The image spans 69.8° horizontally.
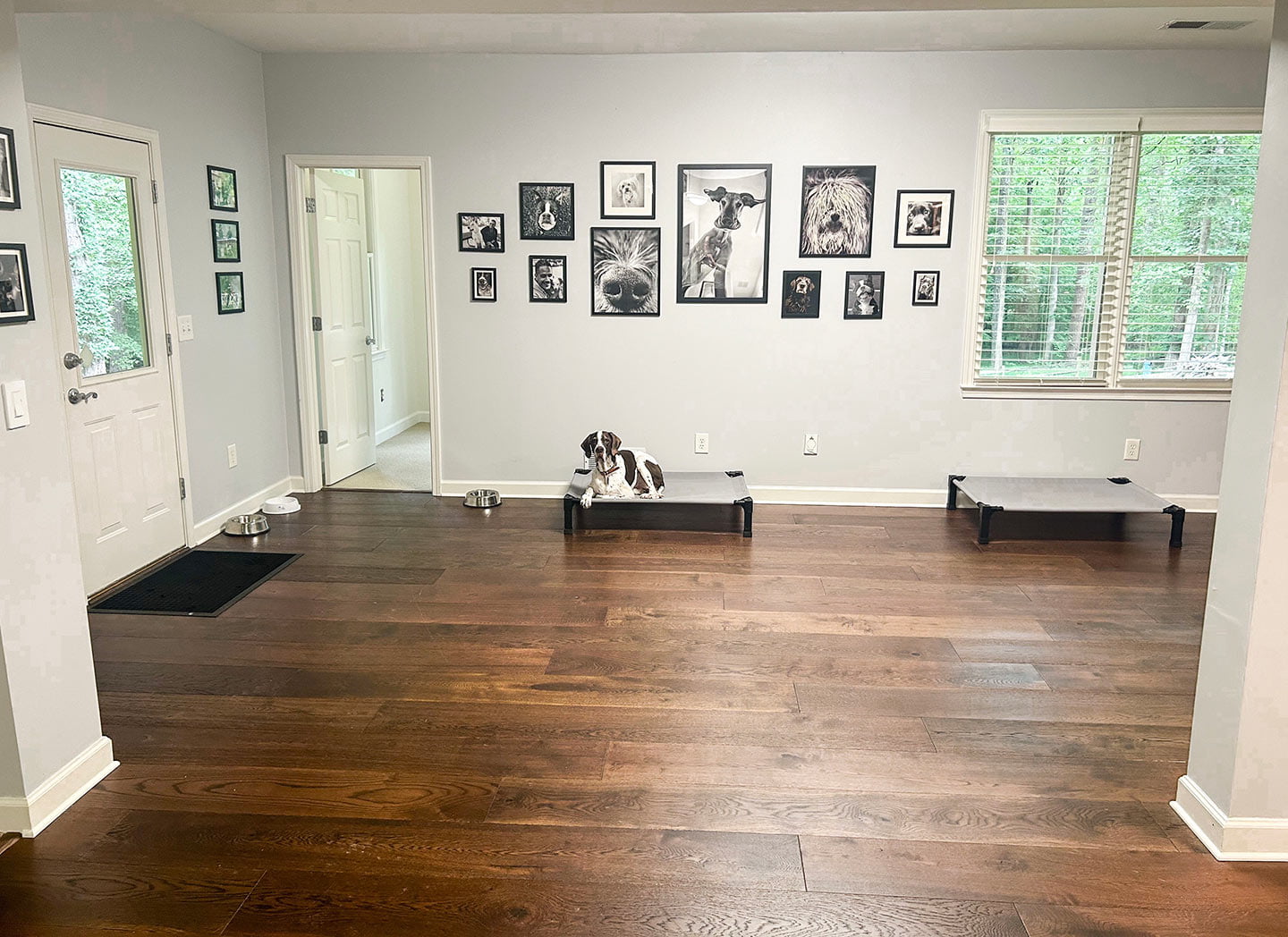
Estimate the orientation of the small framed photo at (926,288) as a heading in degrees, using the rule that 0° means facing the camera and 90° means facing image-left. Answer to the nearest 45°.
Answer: approximately 0°

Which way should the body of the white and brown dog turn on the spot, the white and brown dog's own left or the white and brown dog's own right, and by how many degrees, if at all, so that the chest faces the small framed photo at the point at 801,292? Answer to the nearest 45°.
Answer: approximately 180°

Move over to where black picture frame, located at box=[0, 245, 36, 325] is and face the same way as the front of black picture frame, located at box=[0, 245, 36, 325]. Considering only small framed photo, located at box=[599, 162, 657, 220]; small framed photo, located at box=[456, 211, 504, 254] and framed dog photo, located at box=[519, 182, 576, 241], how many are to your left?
3

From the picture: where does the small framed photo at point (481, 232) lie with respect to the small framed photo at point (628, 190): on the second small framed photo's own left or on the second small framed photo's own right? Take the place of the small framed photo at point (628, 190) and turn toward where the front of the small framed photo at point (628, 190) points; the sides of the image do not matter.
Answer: on the second small framed photo's own right

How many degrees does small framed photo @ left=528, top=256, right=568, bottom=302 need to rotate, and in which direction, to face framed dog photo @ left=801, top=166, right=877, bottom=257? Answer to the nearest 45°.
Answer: approximately 90° to its left
